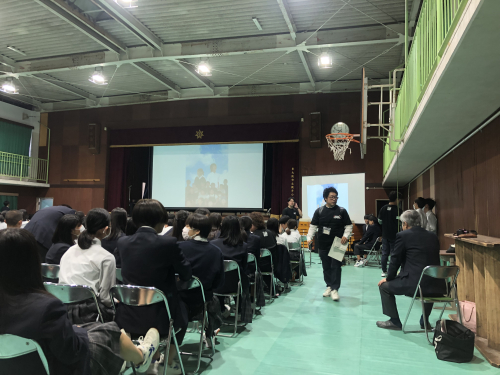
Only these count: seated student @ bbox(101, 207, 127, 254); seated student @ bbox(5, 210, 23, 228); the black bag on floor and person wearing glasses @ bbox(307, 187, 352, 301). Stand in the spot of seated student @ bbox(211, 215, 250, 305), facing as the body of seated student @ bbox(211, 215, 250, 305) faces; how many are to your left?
2

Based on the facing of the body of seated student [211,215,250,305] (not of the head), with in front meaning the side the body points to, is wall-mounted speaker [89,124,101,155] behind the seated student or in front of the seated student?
in front

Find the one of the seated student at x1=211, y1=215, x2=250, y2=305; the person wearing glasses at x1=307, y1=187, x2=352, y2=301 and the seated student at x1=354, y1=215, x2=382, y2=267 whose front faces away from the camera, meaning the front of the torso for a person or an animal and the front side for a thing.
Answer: the seated student at x1=211, y1=215, x2=250, y2=305

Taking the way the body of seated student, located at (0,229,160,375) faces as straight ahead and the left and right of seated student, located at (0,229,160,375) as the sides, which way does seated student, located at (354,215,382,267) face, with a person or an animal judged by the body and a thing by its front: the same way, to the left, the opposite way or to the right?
to the left

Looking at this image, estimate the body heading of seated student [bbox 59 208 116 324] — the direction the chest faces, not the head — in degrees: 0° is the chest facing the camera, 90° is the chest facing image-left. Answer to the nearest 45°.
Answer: approximately 225°

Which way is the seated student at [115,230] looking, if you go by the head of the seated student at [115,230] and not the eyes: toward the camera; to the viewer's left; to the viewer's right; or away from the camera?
away from the camera

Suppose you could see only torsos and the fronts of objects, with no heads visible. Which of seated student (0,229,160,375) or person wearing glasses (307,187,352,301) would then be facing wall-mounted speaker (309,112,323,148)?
the seated student

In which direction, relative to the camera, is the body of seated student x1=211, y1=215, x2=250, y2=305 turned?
away from the camera

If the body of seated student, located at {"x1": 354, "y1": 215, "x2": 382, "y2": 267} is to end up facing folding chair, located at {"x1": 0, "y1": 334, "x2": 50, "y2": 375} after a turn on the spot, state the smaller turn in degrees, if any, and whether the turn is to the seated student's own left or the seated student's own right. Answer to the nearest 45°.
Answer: approximately 90° to the seated student's own left

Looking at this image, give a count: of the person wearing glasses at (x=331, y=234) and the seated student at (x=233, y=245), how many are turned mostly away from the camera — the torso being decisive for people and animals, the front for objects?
1

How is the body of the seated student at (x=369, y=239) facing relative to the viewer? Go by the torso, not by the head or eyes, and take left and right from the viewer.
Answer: facing to the left of the viewer

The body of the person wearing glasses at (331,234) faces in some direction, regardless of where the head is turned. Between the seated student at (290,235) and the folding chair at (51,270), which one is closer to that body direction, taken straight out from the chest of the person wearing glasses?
the folding chair

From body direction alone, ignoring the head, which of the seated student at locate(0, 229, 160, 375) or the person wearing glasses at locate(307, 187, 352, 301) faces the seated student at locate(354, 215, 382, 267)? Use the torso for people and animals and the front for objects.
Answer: the seated student at locate(0, 229, 160, 375)

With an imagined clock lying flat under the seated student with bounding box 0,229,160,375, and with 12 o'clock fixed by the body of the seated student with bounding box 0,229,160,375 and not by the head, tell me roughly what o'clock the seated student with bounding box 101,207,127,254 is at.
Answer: the seated student with bounding box 101,207,127,254 is roughly at 11 o'clock from the seated student with bounding box 0,229,160,375.
